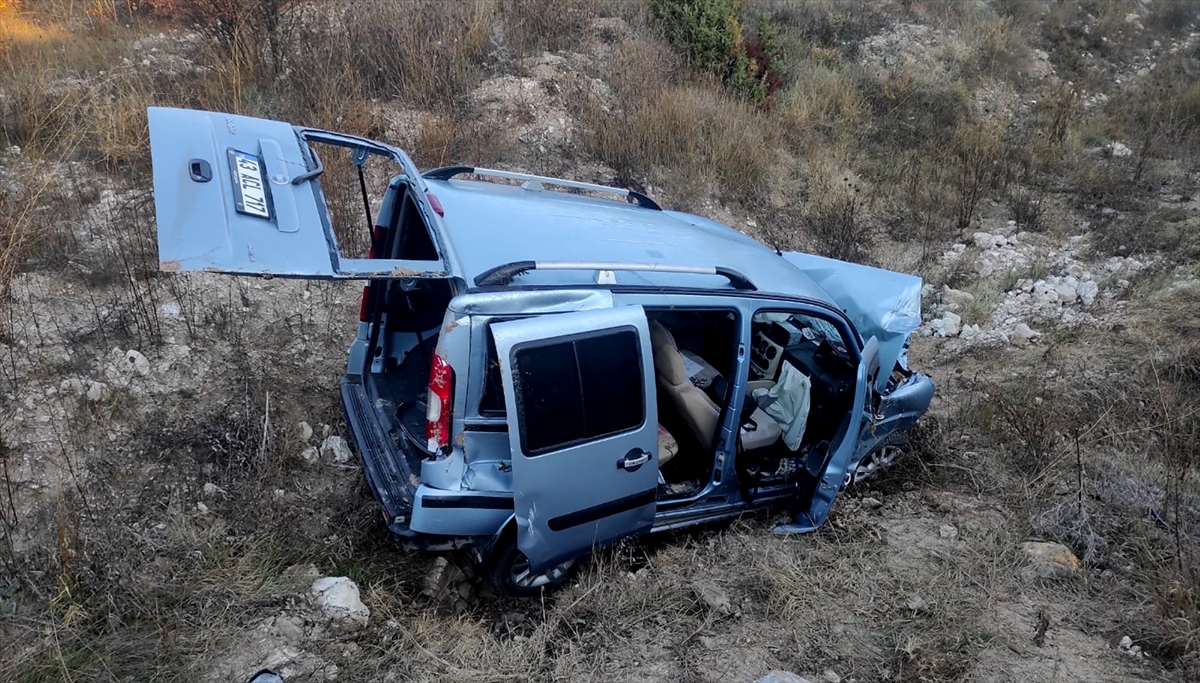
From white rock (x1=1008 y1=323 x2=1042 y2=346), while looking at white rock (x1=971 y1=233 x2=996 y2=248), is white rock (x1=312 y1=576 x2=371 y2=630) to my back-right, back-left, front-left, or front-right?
back-left

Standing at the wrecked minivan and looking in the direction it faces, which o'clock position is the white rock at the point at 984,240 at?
The white rock is roughly at 12 o'clock from the wrecked minivan.

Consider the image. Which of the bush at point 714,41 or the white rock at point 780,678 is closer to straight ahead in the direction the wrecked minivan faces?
the bush

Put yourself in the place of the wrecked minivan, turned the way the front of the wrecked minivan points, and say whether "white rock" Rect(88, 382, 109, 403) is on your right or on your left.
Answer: on your left

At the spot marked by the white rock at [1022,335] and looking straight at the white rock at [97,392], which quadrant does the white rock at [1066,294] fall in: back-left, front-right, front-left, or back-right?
back-right

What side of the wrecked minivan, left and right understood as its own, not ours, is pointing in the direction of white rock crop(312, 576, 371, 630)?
back

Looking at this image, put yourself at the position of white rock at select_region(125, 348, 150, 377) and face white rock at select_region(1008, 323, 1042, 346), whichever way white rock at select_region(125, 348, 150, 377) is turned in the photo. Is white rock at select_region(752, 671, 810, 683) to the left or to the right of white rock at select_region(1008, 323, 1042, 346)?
right

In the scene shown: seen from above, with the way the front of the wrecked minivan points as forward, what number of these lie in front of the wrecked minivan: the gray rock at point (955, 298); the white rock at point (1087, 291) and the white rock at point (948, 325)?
3

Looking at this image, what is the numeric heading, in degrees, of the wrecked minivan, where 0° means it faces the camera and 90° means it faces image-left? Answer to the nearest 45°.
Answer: approximately 225°

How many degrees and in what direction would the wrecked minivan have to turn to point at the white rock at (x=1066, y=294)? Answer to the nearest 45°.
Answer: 0° — it already faces it

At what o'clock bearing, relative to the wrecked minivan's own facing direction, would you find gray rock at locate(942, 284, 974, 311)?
The gray rock is roughly at 12 o'clock from the wrecked minivan.

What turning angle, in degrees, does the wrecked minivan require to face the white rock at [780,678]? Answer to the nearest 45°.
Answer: approximately 90° to its right
